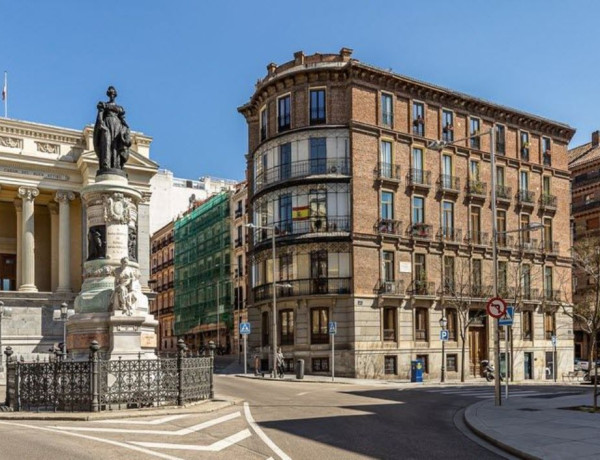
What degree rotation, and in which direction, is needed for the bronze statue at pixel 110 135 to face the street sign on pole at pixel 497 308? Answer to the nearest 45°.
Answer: approximately 90° to its left

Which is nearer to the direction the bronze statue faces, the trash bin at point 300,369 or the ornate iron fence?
the ornate iron fence

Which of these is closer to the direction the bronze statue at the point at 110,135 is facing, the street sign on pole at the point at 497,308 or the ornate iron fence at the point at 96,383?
the ornate iron fence

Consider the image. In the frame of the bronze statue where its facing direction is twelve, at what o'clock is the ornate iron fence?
The ornate iron fence is roughly at 12 o'clock from the bronze statue.

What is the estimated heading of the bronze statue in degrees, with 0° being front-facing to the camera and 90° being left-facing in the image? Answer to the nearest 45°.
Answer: approximately 0°
